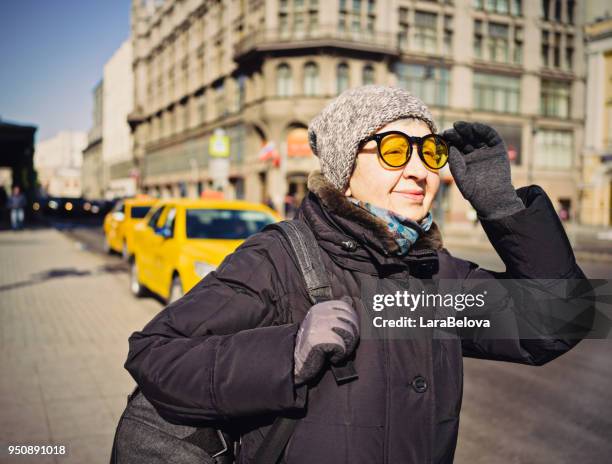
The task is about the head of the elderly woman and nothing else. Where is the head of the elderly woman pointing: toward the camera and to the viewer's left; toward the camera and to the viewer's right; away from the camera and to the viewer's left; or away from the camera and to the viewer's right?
toward the camera and to the viewer's right

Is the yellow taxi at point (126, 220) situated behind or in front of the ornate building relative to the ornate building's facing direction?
in front

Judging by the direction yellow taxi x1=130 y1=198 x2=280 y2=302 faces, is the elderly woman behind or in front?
in front

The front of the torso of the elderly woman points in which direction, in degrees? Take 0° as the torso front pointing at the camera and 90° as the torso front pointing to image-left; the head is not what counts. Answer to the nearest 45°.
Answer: approximately 315°
